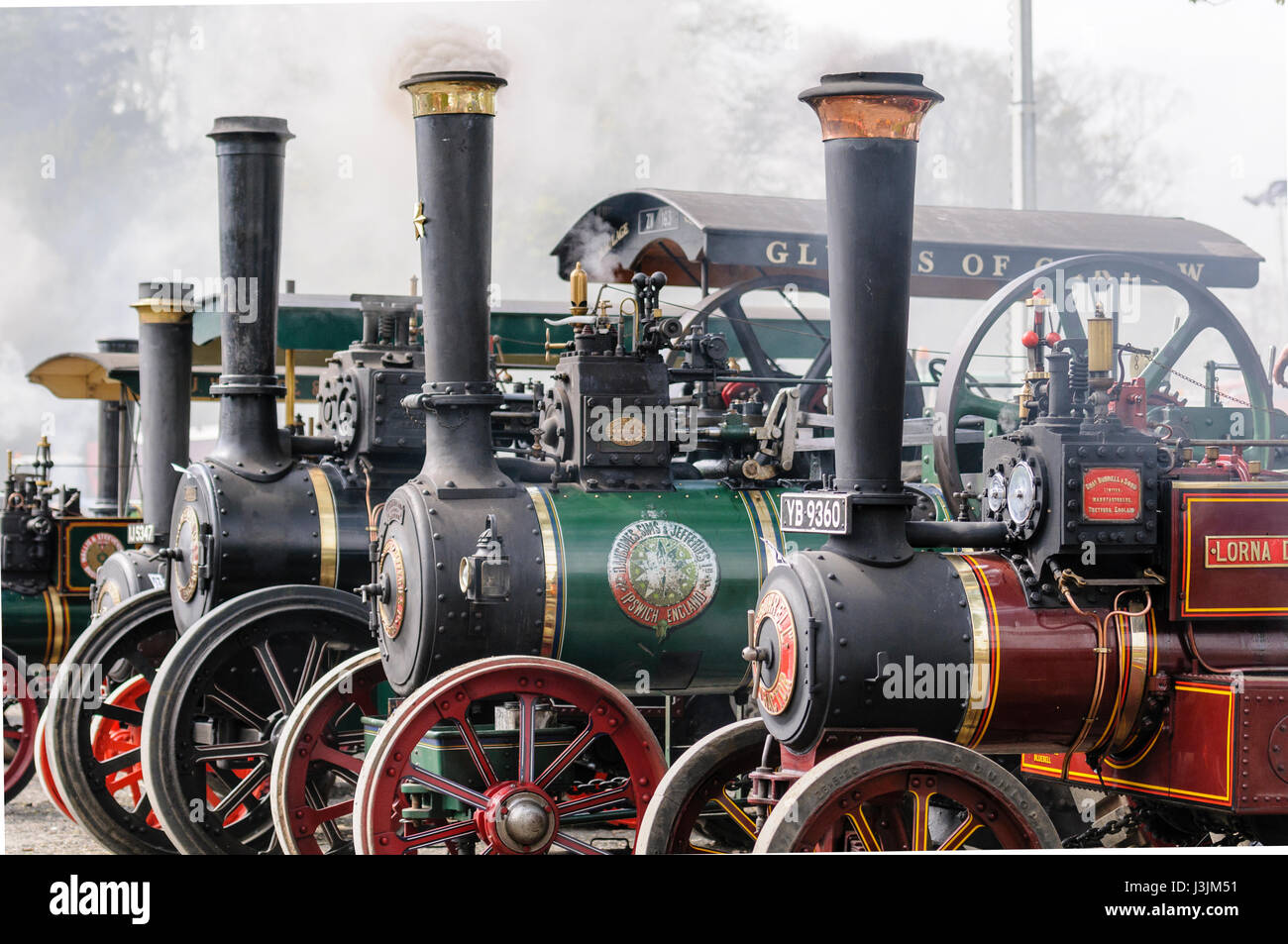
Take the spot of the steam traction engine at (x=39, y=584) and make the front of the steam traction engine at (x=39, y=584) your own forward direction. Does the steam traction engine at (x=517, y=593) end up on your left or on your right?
on your left

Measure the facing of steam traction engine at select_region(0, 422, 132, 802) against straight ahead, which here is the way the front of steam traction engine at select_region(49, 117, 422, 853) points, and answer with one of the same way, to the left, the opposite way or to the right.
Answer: the same way

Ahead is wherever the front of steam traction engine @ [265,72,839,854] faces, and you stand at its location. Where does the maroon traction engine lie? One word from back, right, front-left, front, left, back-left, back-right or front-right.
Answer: back-left

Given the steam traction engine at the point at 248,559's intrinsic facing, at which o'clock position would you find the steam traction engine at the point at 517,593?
the steam traction engine at the point at 517,593 is roughly at 8 o'clock from the steam traction engine at the point at 248,559.

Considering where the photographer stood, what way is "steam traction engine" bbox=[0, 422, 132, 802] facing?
facing to the left of the viewer

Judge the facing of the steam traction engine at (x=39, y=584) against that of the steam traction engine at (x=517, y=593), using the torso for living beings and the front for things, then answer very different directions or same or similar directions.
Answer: same or similar directions

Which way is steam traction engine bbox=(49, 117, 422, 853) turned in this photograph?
to the viewer's left

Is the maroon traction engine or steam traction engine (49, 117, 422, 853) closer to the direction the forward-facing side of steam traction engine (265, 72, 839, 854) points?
the steam traction engine

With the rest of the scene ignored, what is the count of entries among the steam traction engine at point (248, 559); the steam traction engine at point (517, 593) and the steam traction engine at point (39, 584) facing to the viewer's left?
3

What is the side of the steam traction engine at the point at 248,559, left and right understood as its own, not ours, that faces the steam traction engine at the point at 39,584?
right

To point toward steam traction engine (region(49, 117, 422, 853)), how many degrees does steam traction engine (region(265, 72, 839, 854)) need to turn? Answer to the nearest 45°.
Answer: approximately 45° to its right

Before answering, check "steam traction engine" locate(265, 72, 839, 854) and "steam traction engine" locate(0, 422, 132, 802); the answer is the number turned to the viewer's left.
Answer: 2

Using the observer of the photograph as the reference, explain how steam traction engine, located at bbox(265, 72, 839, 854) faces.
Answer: facing to the left of the viewer

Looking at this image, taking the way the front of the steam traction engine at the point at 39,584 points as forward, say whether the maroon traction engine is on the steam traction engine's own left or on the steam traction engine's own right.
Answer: on the steam traction engine's own left

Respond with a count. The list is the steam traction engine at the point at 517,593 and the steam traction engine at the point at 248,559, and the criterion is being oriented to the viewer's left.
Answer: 2
